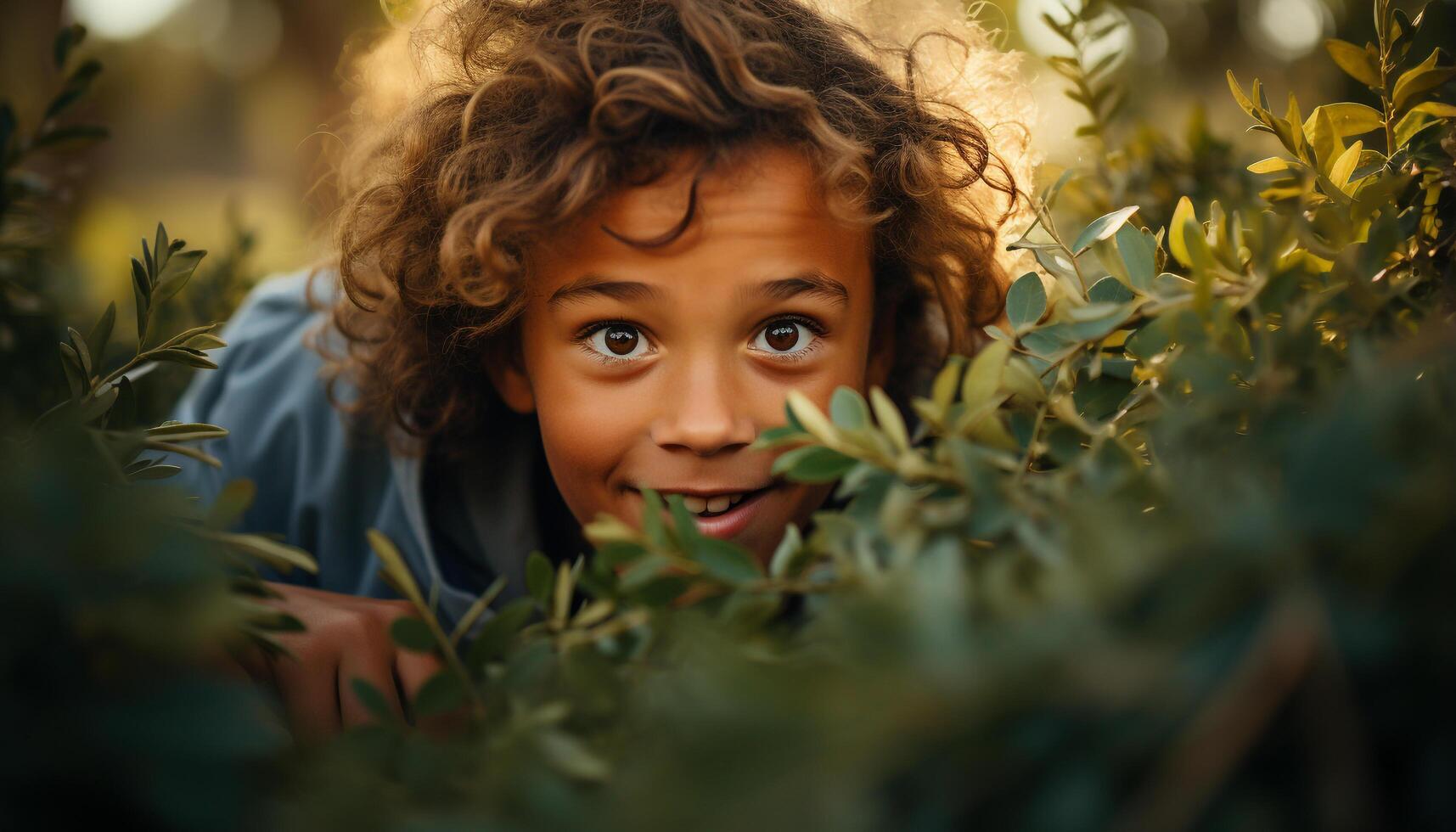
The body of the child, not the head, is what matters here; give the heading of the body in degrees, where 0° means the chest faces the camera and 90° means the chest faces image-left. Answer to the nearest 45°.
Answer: approximately 0°
